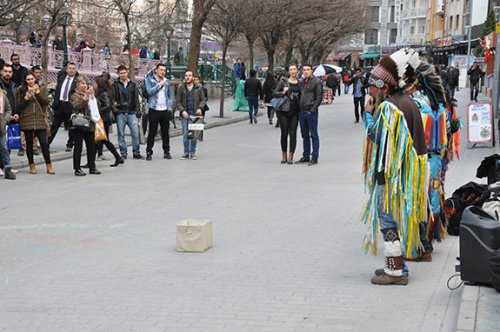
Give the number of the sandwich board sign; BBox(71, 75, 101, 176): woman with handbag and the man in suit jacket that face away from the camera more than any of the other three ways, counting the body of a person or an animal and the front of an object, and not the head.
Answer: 0

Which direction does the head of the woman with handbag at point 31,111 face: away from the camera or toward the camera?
toward the camera

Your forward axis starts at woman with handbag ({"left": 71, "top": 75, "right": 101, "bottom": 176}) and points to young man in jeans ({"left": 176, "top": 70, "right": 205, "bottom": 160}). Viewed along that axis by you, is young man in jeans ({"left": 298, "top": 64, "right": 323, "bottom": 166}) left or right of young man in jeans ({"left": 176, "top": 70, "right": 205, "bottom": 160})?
right

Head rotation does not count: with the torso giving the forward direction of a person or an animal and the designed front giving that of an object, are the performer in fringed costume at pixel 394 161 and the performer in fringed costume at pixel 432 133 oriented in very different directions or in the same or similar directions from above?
same or similar directions

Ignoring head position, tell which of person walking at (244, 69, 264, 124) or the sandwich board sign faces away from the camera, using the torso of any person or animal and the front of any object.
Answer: the person walking

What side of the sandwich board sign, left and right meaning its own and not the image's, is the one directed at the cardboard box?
front

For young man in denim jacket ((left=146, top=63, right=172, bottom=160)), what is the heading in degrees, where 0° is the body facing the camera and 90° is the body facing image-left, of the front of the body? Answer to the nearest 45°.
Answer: approximately 315°

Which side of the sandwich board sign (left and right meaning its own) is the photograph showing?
front

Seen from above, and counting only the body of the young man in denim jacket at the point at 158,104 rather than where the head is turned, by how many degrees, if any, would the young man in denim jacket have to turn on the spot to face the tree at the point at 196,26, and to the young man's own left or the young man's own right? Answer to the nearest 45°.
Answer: approximately 135° to the young man's own left

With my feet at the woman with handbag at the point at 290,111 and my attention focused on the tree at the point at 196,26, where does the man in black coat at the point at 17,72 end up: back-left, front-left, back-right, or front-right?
front-left

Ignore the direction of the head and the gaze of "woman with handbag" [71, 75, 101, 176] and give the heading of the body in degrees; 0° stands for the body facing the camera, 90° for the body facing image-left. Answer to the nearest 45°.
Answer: approximately 315°

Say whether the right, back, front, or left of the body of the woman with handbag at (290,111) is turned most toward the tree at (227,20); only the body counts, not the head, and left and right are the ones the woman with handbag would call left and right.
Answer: back

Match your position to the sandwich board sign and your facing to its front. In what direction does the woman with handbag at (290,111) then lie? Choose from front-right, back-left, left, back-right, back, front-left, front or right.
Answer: front-right

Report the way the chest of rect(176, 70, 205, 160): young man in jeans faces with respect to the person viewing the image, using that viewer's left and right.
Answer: facing the viewer
